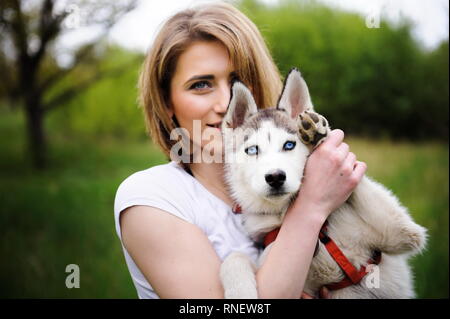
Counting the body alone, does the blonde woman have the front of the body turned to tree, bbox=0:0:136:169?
no

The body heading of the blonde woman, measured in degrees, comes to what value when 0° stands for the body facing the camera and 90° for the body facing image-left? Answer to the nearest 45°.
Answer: approximately 315°
